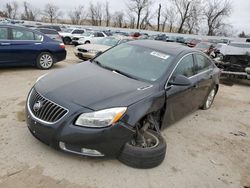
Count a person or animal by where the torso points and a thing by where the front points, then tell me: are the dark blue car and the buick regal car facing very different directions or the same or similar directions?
same or similar directions

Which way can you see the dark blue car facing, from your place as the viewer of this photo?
facing to the left of the viewer

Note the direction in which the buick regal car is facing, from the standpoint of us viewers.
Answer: facing the viewer and to the left of the viewer

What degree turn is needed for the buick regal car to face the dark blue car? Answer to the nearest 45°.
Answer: approximately 90° to its right

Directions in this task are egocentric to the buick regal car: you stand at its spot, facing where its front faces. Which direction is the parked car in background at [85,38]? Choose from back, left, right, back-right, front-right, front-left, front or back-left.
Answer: back-right

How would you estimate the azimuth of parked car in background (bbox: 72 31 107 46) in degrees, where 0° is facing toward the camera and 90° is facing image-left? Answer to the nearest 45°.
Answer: approximately 45°

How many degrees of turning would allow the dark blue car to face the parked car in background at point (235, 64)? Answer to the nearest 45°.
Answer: approximately 180°

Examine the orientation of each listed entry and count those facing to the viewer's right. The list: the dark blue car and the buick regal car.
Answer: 0

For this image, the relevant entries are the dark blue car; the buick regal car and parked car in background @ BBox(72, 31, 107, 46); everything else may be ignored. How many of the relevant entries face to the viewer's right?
0

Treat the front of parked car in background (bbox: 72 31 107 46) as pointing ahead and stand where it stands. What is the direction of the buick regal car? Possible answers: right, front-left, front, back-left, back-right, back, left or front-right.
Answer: front-left

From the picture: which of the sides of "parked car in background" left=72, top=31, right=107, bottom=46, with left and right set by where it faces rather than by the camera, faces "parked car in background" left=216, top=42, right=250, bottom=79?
left

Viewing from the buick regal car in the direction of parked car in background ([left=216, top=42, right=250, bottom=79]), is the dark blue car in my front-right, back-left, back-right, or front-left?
front-left

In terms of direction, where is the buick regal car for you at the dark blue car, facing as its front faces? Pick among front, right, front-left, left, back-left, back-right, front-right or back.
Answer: left

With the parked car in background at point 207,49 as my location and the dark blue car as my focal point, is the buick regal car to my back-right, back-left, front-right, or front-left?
front-left

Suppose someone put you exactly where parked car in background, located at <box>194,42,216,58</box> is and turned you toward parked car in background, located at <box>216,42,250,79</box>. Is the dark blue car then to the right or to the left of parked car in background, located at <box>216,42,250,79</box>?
right

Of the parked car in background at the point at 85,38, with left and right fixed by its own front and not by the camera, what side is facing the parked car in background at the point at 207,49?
left

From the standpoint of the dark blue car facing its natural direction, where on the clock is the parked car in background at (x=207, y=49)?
The parked car in background is roughly at 5 o'clock from the dark blue car.
